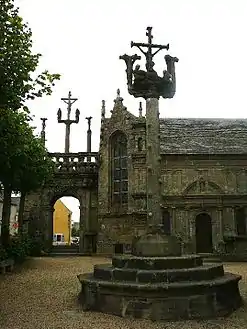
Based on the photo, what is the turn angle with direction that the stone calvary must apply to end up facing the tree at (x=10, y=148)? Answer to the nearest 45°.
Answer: approximately 135° to its right

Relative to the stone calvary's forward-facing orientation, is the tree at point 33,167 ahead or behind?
behind

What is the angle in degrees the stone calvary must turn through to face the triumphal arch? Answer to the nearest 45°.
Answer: approximately 180°

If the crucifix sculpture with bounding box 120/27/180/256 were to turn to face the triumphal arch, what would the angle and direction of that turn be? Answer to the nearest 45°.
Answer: approximately 180°

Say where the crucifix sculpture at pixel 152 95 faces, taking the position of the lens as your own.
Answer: facing the viewer

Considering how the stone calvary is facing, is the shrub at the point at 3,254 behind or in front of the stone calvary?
behind
